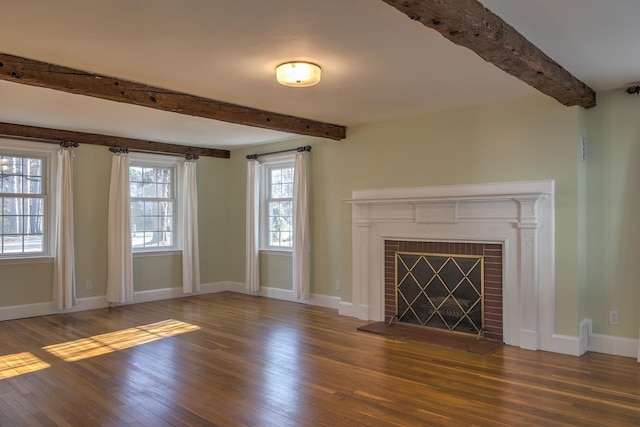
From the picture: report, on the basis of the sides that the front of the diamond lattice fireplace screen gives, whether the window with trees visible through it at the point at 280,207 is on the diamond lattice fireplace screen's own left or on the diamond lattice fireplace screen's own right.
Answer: on the diamond lattice fireplace screen's own right

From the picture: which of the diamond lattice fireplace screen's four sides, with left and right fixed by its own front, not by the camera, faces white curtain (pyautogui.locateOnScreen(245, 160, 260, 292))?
right

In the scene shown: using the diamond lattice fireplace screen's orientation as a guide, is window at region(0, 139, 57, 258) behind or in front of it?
in front

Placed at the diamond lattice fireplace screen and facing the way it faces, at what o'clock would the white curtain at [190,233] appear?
The white curtain is roughly at 2 o'clock from the diamond lattice fireplace screen.

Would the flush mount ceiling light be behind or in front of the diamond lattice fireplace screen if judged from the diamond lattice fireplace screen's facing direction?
in front

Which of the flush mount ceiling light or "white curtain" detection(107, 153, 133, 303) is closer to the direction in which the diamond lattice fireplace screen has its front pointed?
the flush mount ceiling light

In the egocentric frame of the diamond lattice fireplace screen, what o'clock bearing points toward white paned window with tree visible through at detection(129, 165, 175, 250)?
The white paned window with tree visible through is roughly at 2 o'clock from the diamond lattice fireplace screen.

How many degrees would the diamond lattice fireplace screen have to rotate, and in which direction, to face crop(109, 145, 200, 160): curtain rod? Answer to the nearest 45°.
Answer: approximately 45° to its right

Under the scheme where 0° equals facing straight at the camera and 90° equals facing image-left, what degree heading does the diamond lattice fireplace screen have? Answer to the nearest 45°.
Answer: approximately 45°
